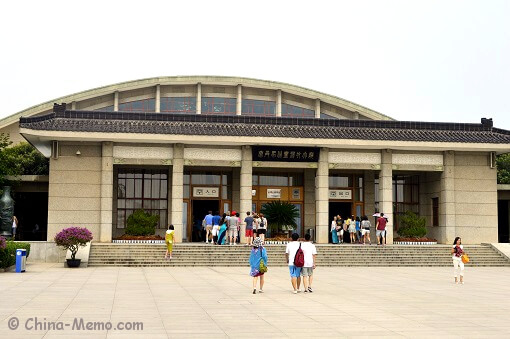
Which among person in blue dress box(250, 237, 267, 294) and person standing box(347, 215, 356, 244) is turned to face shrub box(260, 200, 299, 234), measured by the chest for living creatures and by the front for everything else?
the person in blue dress

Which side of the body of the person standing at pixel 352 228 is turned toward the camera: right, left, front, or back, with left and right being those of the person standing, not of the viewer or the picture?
back

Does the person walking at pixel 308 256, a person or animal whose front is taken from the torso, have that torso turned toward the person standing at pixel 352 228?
yes

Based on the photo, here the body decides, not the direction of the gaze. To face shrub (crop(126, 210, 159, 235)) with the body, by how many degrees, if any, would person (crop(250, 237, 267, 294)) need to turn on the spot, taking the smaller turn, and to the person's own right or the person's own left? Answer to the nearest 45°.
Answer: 0° — they already face it

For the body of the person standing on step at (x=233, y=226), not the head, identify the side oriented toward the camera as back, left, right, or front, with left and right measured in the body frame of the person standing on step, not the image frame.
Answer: back

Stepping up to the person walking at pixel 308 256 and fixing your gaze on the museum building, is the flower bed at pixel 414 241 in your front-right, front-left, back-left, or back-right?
front-right

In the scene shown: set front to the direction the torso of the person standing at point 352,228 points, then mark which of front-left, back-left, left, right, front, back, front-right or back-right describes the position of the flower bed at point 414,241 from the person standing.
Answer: right

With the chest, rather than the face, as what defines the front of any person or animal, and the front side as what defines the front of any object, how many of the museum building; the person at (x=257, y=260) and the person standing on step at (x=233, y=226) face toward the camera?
1

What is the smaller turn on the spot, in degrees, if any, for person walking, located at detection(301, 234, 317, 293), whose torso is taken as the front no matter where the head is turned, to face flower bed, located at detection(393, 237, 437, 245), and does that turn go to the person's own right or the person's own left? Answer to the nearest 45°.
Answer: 0° — they already face it

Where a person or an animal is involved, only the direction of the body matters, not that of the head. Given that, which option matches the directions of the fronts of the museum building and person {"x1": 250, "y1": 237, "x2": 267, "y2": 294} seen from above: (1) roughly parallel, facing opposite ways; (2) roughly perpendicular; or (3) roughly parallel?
roughly parallel, facing opposite ways

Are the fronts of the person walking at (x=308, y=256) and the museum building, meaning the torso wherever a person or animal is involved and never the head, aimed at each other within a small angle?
yes

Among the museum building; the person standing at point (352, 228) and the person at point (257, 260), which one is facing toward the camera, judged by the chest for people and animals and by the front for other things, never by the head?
the museum building

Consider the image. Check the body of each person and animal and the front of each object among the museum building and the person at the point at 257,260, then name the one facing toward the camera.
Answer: the museum building

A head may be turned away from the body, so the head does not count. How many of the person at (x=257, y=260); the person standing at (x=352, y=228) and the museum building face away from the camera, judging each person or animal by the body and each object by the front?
2

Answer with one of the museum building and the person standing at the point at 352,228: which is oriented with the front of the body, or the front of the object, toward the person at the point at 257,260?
the museum building

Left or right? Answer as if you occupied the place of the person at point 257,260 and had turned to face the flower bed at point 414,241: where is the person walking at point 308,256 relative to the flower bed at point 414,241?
right

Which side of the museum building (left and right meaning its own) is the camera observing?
front

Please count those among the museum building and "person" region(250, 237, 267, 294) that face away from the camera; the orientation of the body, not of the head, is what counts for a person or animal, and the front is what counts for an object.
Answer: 1

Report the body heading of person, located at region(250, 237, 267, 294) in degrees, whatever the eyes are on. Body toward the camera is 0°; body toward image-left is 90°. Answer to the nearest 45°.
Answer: approximately 180°
